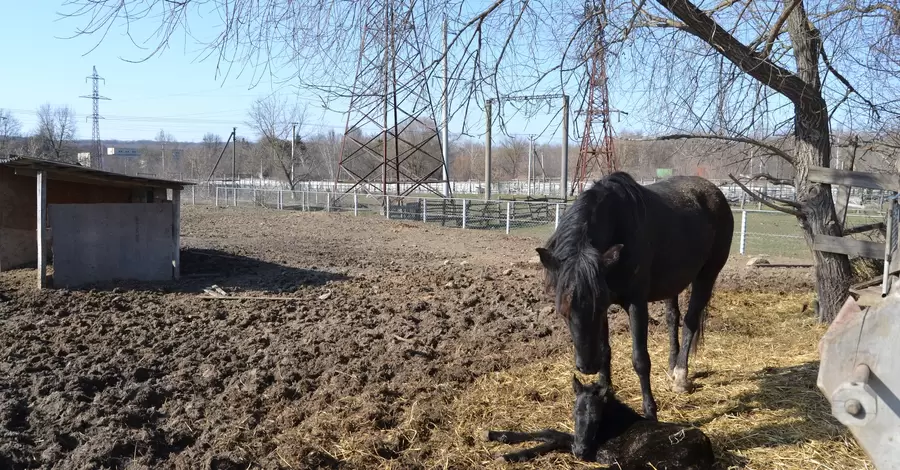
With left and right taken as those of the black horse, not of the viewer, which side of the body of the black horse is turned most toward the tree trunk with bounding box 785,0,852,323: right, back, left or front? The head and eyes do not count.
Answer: back

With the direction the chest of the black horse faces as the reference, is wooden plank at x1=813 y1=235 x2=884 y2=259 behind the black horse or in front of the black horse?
behind

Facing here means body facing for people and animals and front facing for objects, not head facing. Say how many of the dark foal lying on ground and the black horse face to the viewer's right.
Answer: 0

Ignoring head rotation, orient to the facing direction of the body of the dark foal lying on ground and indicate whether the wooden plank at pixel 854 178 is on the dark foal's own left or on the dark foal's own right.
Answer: on the dark foal's own right

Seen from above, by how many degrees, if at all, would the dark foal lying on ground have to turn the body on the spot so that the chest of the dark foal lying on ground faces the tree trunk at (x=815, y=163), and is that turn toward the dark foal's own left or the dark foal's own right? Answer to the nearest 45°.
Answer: approximately 135° to the dark foal's own right

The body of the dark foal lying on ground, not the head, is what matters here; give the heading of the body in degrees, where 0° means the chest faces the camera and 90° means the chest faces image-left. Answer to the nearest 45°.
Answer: approximately 90°

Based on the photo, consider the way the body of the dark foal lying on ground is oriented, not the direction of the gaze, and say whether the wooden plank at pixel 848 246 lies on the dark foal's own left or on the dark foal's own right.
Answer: on the dark foal's own right

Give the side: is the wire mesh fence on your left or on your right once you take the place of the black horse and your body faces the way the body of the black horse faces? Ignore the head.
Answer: on your right
